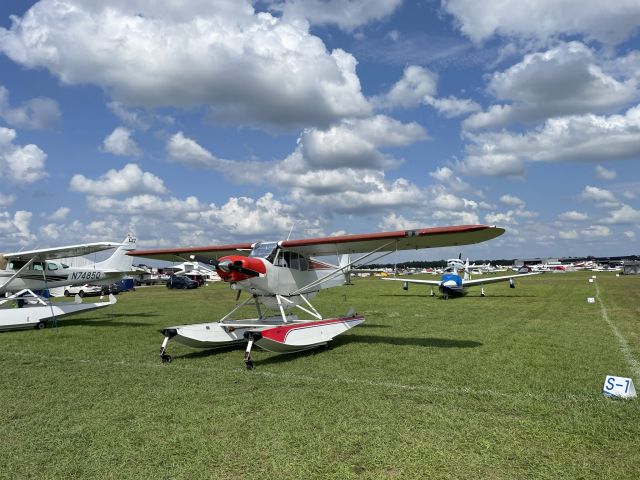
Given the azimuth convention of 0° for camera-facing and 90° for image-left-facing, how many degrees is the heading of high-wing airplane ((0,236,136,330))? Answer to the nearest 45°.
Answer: approximately 45°

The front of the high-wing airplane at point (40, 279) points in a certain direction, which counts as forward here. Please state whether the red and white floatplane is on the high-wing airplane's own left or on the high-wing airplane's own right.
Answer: on the high-wing airplane's own left

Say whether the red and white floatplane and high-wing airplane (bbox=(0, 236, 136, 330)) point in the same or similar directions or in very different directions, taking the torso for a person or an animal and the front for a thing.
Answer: same or similar directions

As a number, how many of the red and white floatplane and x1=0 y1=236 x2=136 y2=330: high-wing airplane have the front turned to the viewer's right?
0

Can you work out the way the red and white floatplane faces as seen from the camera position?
facing the viewer and to the left of the viewer

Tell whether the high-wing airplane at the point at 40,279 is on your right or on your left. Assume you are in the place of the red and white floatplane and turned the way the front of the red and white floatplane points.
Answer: on your right

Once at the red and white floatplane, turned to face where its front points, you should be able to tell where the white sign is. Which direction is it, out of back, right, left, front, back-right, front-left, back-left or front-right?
left

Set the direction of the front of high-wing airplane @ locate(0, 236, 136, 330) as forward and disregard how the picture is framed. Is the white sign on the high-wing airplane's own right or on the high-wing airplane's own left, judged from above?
on the high-wing airplane's own left
